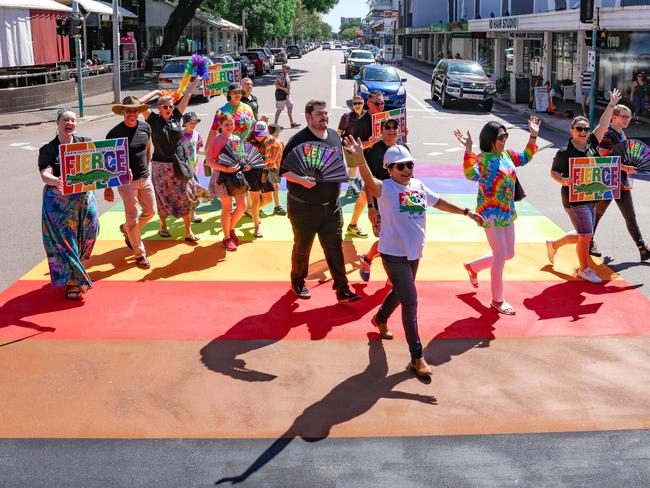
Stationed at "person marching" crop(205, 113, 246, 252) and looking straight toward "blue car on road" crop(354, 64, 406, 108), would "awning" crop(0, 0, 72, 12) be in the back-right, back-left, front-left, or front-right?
front-left

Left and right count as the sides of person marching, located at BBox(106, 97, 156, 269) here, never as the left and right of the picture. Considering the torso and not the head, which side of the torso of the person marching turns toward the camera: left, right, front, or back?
front

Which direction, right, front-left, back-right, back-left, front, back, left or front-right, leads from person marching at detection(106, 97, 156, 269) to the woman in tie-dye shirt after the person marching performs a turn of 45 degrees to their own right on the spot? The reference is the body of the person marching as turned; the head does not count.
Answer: left

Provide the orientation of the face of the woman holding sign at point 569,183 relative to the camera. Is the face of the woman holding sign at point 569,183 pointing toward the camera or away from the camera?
toward the camera

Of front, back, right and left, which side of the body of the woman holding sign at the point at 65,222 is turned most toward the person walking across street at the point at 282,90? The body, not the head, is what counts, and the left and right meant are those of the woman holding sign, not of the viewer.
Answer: back

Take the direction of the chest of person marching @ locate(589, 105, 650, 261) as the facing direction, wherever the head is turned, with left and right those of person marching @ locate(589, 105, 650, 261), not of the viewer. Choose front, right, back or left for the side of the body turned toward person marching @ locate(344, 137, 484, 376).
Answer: right

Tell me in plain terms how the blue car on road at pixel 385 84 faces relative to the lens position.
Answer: facing the viewer

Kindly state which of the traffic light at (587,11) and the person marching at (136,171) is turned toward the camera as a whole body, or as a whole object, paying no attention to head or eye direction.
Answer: the person marching

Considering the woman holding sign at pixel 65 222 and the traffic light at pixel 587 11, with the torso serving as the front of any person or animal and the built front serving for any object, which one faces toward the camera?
the woman holding sign

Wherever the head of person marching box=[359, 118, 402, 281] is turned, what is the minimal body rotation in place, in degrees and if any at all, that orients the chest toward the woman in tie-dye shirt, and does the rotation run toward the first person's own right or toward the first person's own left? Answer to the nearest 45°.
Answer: approximately 45° to the first person's own left

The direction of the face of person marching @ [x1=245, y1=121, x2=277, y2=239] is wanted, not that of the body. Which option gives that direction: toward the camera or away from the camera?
toward the camera

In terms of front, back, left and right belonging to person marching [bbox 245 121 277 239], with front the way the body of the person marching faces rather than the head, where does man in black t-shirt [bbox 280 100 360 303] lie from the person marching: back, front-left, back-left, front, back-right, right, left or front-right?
front

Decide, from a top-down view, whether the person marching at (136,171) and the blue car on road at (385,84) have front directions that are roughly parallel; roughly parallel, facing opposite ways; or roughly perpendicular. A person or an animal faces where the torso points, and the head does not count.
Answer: roughly parallel

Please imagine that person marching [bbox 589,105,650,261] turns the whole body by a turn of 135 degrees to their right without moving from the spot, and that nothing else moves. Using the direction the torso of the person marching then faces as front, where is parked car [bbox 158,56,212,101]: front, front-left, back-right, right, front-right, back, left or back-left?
front-right

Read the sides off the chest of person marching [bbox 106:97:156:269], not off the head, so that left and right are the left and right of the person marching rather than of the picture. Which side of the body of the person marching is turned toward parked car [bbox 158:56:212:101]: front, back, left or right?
back

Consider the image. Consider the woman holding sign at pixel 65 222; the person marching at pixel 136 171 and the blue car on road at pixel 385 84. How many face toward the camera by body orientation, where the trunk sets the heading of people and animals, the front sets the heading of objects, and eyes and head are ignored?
3

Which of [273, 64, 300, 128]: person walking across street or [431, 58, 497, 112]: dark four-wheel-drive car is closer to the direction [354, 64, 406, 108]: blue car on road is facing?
the person walking across street
